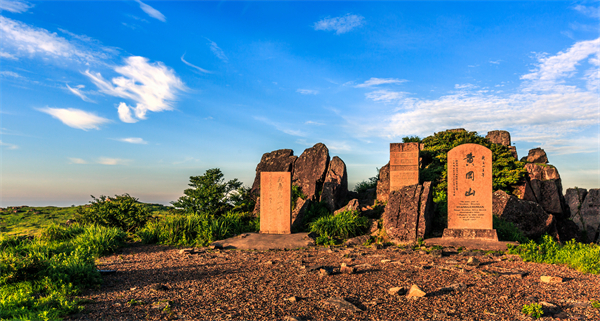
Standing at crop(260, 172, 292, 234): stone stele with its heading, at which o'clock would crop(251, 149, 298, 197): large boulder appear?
The large boulder is roughly at 6 o'clock from the stone stele.

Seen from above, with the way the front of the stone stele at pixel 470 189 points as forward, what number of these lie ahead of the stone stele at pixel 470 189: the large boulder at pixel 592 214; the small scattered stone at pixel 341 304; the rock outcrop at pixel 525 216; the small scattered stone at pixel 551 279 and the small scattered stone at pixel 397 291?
3

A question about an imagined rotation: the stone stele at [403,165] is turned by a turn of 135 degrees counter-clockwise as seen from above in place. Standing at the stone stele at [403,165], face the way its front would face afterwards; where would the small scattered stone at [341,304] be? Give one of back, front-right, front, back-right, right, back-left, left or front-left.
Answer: back-right

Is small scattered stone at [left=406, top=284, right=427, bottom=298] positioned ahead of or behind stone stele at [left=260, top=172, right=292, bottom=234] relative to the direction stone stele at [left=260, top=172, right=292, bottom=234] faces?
ahead

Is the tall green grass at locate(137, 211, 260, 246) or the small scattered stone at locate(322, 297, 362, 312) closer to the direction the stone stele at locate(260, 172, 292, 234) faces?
the small scattered stone

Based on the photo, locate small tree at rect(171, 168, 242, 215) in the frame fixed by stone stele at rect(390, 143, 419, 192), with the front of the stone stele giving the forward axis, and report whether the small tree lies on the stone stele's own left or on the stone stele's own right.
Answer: on the stone stele's own right

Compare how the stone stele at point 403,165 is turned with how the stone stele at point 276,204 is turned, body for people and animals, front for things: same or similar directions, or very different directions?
same or similar directions

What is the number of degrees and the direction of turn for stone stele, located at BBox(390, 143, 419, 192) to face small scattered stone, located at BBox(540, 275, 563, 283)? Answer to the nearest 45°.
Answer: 0° — it already faces it

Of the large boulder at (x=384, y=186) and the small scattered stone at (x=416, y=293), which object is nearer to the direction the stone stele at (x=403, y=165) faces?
the small scattered stone

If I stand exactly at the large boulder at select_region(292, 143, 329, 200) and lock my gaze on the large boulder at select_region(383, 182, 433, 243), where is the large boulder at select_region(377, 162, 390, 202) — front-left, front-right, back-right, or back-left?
front-left

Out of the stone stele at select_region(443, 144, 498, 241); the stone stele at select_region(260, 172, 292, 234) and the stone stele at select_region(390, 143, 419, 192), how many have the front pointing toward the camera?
3

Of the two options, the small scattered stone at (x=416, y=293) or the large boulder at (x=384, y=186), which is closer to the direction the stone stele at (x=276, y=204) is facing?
the small scattered stone

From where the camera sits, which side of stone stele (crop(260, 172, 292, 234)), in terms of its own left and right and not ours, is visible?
front

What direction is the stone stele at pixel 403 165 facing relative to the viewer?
toward the camera

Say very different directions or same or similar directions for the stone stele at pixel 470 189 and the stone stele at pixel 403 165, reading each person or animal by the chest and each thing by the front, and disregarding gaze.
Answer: same or similar directions

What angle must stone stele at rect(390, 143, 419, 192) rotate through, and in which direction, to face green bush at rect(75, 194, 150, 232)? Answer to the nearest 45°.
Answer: approximately 45° to its right

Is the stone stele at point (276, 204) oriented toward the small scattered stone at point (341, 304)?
yes
